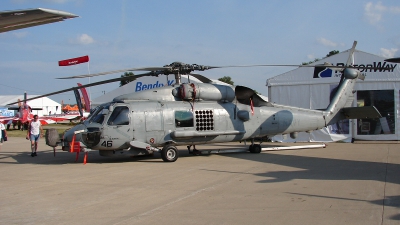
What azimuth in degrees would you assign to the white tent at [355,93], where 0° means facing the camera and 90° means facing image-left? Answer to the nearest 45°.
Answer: approximately 0°

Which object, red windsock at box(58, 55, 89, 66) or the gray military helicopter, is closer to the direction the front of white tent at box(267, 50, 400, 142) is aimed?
the gray military helicopter

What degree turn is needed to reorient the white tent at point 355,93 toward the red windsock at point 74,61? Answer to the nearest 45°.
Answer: approximately 90° to its right
